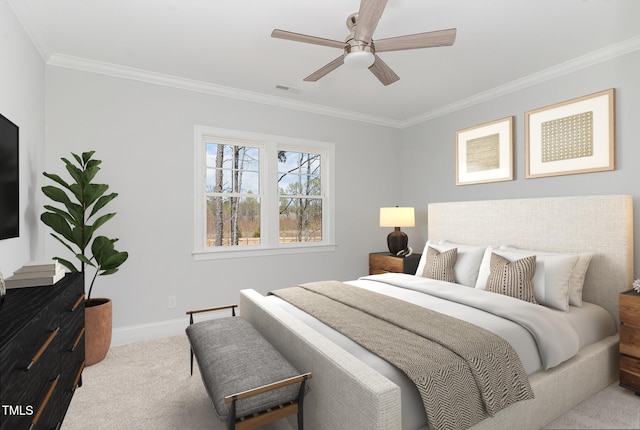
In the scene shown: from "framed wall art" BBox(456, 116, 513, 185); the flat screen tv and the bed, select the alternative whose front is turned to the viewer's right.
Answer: the flat screen tv

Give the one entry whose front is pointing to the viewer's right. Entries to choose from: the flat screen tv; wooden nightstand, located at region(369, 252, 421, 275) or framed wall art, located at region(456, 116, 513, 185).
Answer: the flat screen tv

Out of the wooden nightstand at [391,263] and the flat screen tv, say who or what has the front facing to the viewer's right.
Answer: the flat screen tv

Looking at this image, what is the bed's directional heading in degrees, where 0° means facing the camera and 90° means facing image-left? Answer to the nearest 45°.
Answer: approximately 45°

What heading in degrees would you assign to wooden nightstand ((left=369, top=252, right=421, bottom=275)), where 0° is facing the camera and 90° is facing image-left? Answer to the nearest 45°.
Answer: approximately 45°

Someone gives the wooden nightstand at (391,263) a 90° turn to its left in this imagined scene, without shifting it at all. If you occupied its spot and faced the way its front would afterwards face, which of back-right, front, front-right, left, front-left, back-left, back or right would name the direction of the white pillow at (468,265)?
front

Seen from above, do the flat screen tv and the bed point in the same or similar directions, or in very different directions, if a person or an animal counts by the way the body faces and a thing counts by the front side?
very different directions

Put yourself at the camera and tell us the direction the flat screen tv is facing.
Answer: facing to the right of the viewer

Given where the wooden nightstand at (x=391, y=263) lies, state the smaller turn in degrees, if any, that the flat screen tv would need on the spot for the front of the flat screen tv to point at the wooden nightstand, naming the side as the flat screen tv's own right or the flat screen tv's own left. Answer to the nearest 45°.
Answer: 0° — it already faces it
